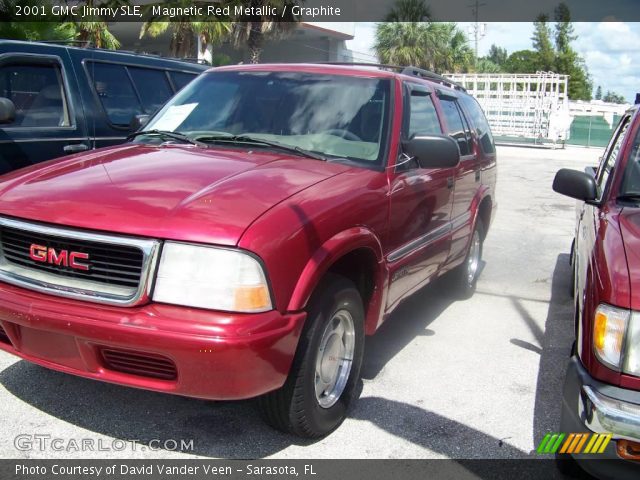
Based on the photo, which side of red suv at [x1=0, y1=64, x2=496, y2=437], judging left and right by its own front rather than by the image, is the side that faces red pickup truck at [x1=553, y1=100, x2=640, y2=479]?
left

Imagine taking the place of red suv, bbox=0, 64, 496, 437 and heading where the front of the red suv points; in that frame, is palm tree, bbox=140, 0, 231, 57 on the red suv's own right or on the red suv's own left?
on the red suv's own right

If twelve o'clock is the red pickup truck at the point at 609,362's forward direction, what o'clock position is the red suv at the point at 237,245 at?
The red suv is roughly at 3 o'clock from the red pickup truck.

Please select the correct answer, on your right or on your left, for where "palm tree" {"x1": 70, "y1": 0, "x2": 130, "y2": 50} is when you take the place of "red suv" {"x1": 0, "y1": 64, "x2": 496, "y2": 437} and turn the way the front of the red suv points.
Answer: on your right

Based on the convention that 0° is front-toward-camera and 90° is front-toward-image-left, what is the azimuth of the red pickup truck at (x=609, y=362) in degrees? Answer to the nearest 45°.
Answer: approximately 0°

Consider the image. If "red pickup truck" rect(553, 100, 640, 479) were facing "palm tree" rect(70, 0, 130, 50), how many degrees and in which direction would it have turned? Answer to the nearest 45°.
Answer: approximately 135° to its right

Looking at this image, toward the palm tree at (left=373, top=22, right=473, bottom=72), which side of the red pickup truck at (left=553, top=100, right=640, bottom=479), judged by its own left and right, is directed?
back

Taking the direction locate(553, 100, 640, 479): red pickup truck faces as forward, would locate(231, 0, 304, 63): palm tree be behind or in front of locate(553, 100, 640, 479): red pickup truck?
behind

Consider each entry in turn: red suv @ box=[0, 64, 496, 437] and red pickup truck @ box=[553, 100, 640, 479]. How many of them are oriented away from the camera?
0

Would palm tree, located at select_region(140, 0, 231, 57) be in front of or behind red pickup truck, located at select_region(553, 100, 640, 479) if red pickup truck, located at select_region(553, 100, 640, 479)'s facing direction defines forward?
behind
